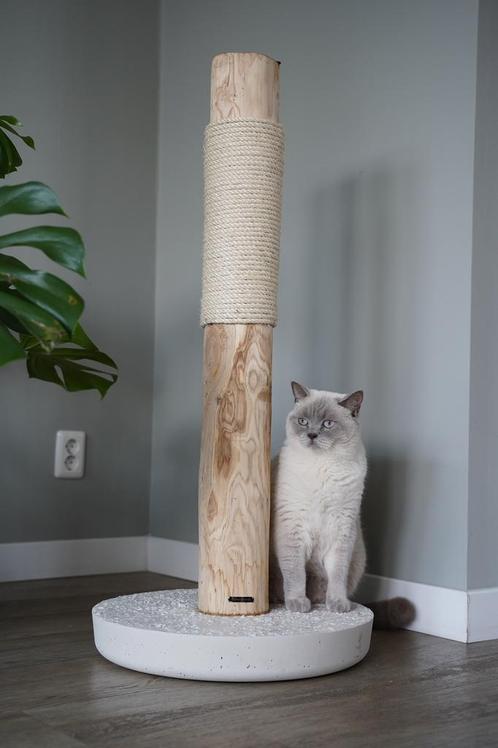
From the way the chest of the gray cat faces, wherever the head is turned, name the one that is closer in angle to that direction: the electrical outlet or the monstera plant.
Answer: the monstera plant

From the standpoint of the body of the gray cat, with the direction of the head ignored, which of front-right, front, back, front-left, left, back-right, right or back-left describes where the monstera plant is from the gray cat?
front-right

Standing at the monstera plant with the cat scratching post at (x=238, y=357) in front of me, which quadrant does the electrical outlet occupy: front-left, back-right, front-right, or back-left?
front-left

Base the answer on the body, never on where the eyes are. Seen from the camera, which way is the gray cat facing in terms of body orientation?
toward the camera

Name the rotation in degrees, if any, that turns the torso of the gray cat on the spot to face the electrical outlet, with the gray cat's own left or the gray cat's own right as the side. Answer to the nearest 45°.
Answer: approximately 135° to the gray cat's own right

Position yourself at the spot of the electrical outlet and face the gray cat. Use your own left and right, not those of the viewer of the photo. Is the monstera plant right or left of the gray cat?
right

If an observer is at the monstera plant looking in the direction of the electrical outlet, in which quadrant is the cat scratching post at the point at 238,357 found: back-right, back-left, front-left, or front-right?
front-right
